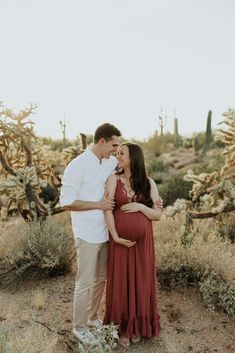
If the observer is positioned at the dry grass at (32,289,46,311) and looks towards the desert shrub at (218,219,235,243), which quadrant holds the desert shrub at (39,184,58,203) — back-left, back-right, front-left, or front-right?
front-left

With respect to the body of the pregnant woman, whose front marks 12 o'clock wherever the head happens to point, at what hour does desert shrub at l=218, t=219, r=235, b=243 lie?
The desert shrub is roughly at 7 o'clock from the pregnant woman.

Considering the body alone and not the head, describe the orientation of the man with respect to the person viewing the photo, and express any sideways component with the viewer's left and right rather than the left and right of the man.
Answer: facing the viewer and to the right of the viewer

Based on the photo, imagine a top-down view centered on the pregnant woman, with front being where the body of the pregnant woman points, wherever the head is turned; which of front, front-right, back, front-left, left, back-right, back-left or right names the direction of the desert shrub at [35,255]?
back-right

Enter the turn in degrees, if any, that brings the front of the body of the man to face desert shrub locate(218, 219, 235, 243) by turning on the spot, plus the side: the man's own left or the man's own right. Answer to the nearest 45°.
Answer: approximately 90° to the man's own left

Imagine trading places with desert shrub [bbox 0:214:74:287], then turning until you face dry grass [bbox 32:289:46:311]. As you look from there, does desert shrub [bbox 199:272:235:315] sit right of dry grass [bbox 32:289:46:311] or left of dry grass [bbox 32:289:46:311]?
left

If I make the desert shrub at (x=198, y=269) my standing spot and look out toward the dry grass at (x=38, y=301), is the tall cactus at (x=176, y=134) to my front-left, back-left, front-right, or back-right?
back-right

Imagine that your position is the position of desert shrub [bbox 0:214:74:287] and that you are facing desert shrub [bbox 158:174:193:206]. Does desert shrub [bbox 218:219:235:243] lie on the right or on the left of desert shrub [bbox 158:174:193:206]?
right

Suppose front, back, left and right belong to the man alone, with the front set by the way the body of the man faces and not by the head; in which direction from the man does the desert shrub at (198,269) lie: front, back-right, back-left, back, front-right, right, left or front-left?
left

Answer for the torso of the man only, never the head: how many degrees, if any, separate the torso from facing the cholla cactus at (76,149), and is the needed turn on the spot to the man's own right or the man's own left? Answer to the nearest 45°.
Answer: approximately 135° to the man's own left

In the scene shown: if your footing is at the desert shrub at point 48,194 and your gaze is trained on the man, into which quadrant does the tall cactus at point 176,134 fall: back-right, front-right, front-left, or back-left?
back-left

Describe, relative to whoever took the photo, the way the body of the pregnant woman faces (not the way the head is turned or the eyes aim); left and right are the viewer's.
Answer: facing the viewer

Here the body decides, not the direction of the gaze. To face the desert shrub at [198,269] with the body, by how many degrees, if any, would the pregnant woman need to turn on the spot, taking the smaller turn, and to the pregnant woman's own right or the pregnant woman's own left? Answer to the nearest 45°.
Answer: approximately 135° to the pregnant woman's own left

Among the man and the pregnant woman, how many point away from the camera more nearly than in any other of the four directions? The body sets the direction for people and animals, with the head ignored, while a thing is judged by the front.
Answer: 0
